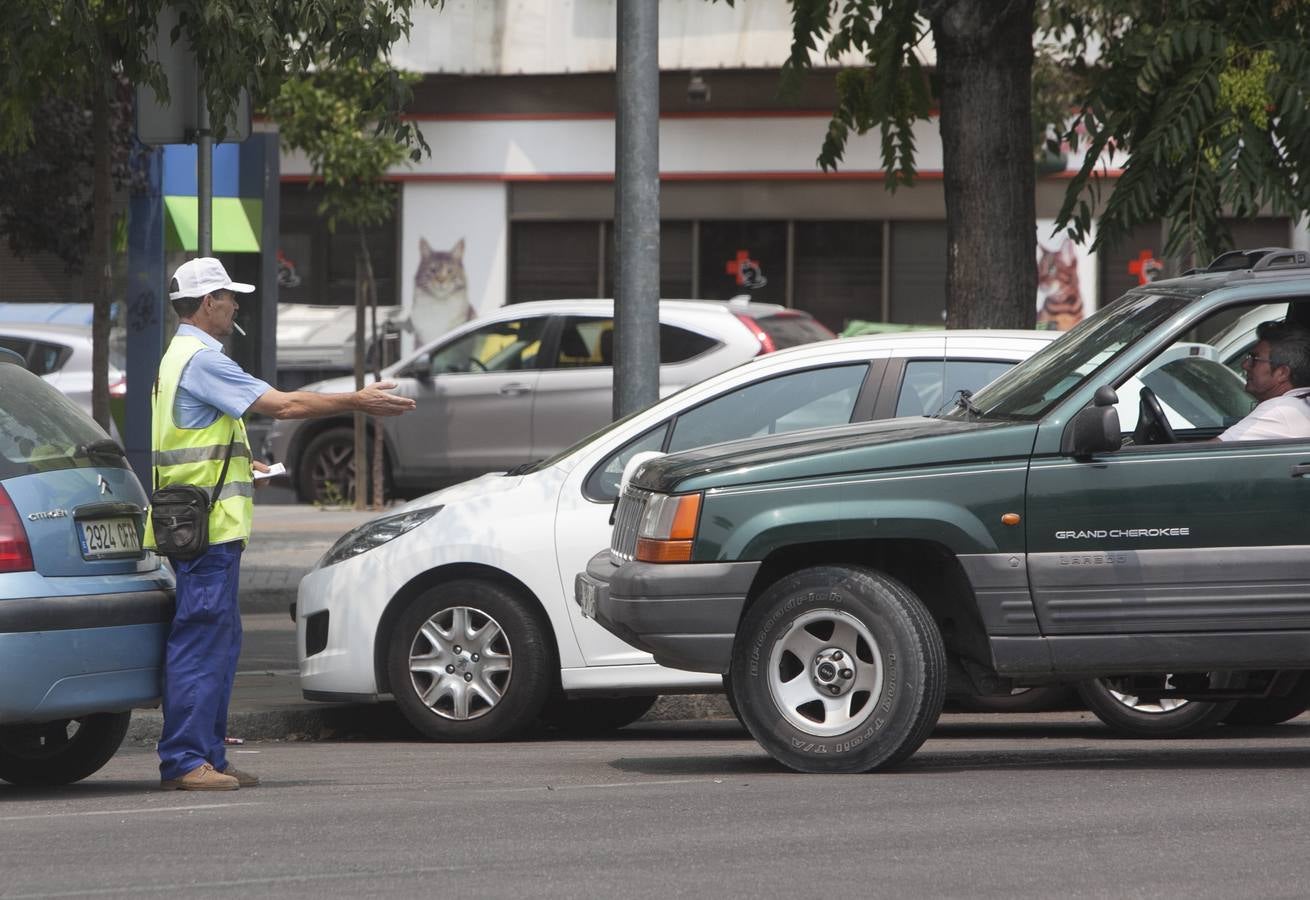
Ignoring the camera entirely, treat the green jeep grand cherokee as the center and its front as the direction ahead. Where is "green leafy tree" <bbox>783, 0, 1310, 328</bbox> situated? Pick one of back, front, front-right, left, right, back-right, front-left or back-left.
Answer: right

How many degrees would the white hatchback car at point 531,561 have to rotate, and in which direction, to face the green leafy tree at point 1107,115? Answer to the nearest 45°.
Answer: approximately 135° to its right

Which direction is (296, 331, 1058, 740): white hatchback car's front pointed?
to the viewer's left

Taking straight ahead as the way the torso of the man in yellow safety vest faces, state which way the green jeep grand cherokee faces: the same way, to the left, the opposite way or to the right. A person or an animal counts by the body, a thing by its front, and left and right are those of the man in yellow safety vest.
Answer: the opposite way

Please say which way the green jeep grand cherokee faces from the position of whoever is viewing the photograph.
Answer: facing to the left of the viewer

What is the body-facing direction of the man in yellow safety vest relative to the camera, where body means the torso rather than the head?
to the viewer's right

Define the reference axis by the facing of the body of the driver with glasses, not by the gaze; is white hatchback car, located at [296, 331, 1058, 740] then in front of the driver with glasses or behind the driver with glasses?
in front

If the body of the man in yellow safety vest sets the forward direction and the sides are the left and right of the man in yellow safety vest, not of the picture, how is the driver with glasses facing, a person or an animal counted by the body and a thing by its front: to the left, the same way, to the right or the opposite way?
the opposite way

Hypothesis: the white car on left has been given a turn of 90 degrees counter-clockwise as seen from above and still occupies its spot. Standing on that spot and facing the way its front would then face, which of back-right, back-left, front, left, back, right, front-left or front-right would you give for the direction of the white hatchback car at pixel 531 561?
front

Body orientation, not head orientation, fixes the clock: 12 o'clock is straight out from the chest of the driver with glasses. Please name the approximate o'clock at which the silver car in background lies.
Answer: The silver car in background is roughly at 2 o'clock from the driver with glasses.

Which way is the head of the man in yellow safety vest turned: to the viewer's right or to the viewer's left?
to the viewer's right

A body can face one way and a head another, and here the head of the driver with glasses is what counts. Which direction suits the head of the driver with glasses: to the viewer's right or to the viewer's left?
to the viewer's left

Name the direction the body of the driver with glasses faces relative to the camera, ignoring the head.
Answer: to the viewer's left

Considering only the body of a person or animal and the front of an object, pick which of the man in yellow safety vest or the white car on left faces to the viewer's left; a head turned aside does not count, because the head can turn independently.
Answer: the white car on left

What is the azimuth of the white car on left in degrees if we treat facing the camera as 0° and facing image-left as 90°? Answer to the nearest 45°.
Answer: approximately 90°

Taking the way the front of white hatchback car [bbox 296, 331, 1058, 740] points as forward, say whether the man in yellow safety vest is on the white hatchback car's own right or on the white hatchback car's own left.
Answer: on the white hatchback car's own left
